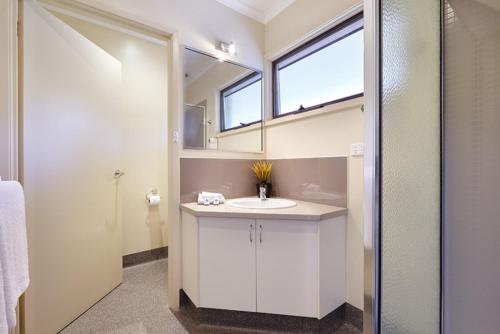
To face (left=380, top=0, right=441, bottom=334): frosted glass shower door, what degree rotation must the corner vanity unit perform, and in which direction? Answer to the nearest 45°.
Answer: approximately 45° to its left

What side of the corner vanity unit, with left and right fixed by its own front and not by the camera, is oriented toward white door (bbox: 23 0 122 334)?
right

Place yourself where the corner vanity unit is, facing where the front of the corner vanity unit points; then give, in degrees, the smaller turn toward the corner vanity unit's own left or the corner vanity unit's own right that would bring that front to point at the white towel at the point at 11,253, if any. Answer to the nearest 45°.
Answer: approximately 45° to the corner vanity unit's own right

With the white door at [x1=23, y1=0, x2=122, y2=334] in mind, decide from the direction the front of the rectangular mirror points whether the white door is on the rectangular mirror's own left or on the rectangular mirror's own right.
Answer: on the rectangular mirror's own right

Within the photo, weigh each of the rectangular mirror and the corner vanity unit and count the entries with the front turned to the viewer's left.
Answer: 0

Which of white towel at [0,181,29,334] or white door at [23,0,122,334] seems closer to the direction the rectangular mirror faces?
the white towel

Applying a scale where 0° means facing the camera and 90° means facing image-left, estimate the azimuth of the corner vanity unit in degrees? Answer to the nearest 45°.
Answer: approximately 0°
